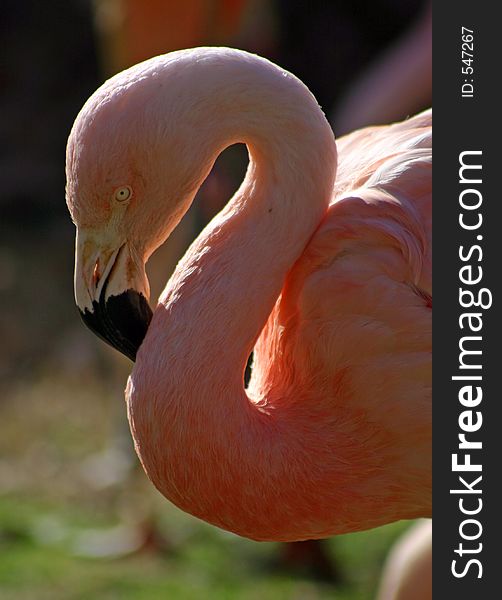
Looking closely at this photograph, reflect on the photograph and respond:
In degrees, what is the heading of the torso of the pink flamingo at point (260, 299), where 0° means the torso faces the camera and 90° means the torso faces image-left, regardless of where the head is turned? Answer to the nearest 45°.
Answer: approximately 90°

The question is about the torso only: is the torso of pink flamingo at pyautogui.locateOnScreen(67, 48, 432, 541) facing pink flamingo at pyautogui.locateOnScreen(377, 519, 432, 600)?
no
